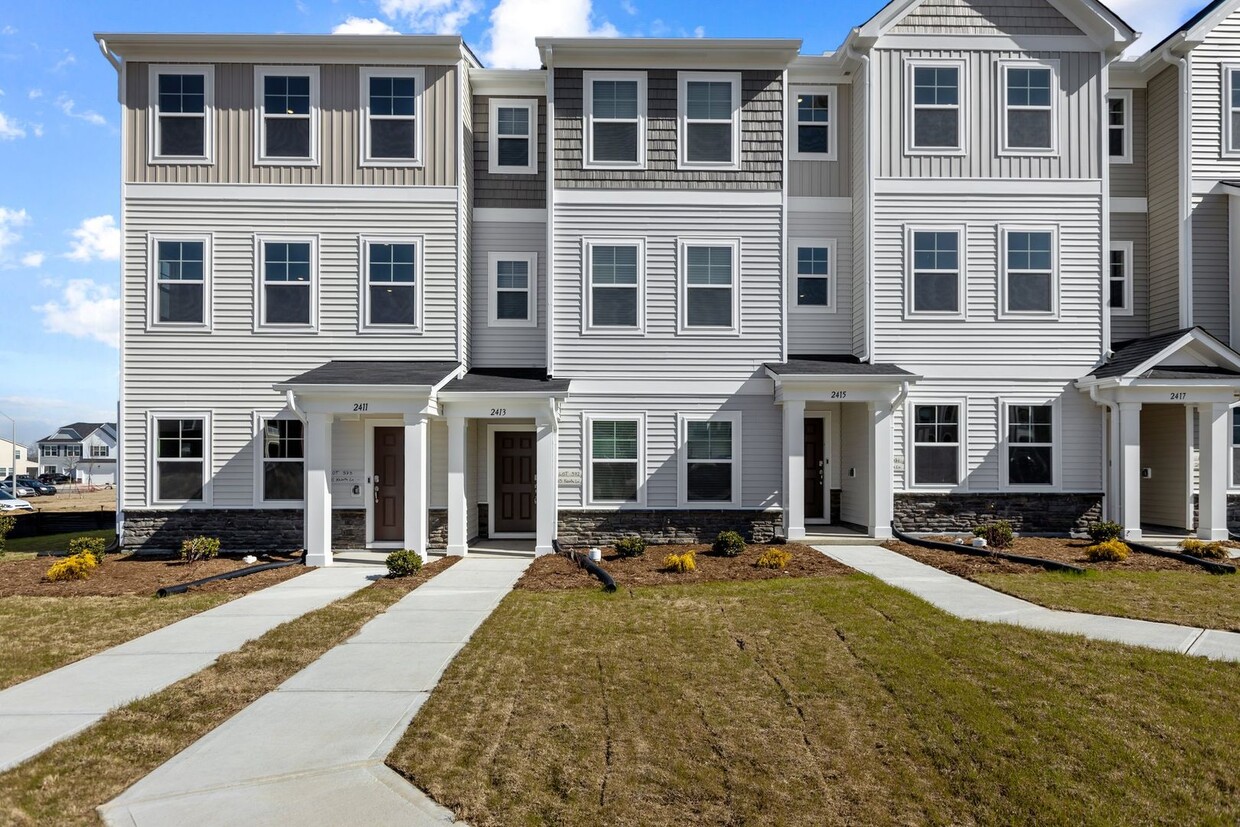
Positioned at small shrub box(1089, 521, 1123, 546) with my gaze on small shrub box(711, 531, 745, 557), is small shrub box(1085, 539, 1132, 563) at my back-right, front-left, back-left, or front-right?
front-left

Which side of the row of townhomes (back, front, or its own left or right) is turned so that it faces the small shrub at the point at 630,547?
front

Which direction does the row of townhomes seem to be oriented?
toward the camera

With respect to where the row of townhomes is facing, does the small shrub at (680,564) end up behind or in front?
in front

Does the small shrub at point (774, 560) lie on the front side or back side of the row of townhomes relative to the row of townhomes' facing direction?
on the front side

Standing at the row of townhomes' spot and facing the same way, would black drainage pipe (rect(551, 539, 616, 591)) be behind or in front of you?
in front
